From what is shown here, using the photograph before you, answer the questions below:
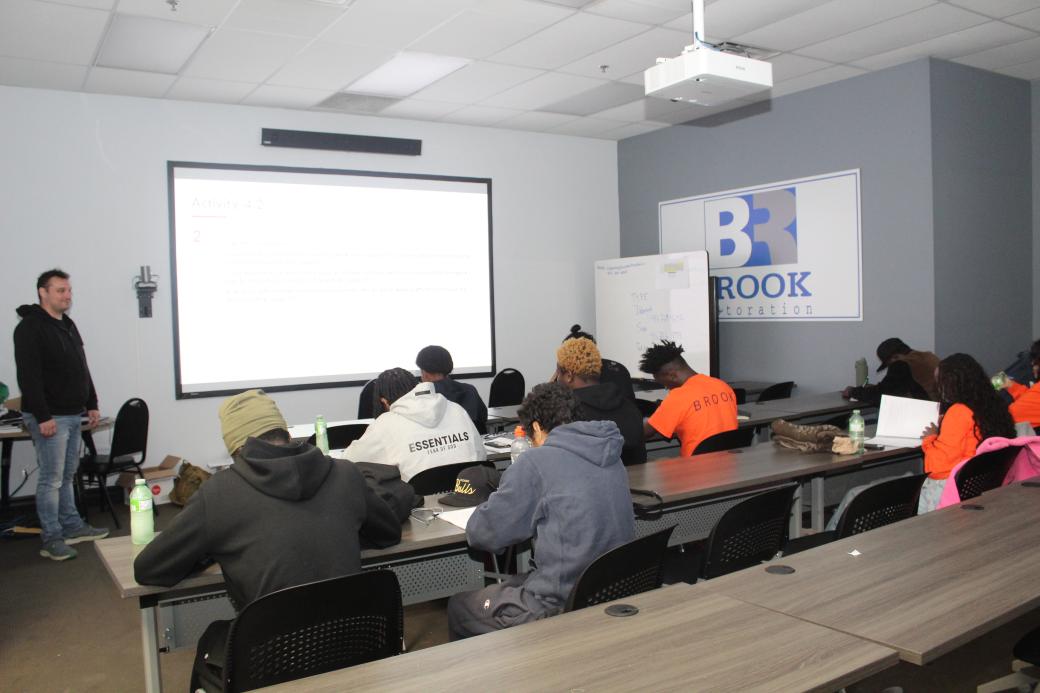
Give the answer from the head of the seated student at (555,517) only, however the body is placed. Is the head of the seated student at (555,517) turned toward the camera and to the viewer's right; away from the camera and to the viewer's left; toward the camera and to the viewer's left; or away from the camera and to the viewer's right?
away from the camera and to the viewer's left

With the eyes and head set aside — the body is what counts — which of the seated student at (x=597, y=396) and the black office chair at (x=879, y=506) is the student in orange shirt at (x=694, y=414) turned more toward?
the seated student

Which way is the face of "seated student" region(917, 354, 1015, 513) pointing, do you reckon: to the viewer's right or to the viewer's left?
to the viewer's left

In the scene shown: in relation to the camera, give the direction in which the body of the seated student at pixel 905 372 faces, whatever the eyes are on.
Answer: to the viewer's left

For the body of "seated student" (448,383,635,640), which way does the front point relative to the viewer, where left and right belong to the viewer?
facing away from the viewer and to the left of the viewer
